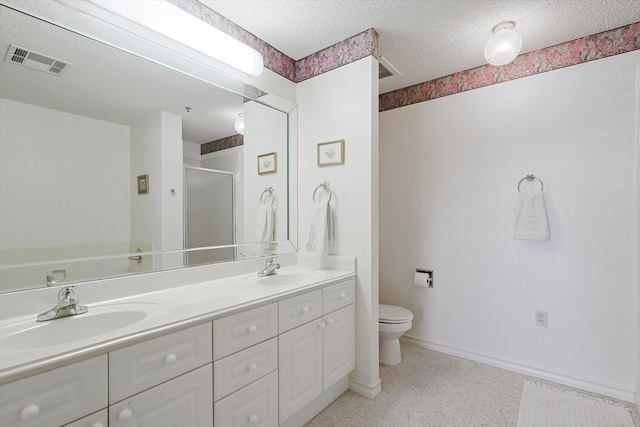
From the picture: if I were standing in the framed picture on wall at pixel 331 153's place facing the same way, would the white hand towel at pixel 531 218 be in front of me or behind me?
behind

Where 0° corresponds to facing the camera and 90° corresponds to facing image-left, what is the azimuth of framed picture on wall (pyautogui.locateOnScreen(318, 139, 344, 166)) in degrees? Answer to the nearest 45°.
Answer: approximately 45°

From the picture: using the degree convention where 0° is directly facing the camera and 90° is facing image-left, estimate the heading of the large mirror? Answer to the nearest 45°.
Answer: approximately 315°

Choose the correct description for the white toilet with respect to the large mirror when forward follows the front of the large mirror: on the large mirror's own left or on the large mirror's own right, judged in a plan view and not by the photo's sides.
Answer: on the large mirror's own left

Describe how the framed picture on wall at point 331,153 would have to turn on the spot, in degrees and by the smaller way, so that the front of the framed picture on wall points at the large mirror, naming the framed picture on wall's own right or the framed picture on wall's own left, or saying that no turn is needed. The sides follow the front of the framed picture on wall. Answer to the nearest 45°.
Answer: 0° — it already faces it

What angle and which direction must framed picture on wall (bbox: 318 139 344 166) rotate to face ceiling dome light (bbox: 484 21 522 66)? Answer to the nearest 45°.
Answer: approximately 135° to its left

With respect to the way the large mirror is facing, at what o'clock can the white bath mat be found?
The white bath mat is roughly at 11 o'clock from the large mirror.
